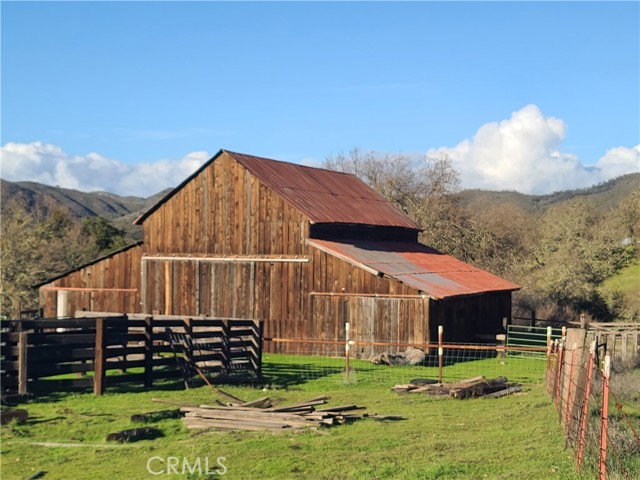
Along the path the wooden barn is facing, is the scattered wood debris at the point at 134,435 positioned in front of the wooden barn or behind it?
in front

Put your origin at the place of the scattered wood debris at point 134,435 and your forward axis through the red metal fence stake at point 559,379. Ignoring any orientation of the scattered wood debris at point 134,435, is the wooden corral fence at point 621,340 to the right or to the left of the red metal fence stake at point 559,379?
left

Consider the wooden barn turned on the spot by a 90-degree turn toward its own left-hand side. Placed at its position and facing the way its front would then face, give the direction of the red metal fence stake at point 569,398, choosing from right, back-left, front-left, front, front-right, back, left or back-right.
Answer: front-right

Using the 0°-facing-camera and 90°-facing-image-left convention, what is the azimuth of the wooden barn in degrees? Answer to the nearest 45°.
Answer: approximately 45°

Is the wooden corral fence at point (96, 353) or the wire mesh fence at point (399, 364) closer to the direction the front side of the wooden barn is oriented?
the wooden corral fence

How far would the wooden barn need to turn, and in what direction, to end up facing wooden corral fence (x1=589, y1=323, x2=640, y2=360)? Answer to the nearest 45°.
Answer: approximately 90° to its left

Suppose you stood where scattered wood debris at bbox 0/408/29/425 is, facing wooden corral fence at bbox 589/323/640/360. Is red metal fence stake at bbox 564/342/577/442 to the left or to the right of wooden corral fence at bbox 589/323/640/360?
right

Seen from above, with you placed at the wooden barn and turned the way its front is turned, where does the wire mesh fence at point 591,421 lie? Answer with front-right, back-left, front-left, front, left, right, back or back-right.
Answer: front-left
